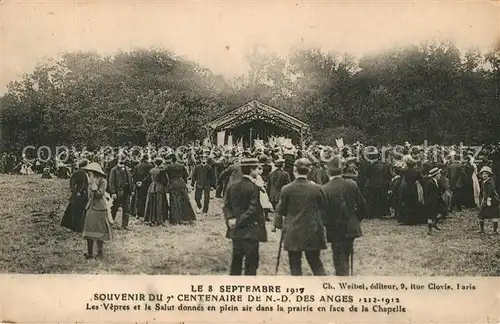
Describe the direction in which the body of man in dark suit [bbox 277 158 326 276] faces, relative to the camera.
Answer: away from the camera

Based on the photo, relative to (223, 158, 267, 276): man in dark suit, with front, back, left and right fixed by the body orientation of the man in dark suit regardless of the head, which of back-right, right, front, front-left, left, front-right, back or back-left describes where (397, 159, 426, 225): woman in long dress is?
front

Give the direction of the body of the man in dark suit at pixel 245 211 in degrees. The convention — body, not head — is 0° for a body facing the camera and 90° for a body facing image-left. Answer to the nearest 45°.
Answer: approximately 225°

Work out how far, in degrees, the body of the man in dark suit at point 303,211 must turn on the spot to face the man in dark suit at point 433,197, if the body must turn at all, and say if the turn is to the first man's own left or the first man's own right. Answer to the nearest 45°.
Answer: approximately 45° to the first man's own right

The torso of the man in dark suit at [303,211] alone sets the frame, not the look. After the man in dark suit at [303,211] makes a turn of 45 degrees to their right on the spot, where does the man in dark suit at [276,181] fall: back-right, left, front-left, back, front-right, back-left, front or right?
front-left

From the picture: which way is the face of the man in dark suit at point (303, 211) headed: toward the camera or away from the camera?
away from the camera

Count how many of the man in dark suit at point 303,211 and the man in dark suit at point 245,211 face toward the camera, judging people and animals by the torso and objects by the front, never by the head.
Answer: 0

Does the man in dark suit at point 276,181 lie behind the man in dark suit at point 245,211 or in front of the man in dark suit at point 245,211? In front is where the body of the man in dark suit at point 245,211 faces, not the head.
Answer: in front

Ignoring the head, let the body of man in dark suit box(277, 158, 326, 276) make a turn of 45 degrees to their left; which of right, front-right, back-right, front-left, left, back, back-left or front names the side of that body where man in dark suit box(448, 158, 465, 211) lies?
right

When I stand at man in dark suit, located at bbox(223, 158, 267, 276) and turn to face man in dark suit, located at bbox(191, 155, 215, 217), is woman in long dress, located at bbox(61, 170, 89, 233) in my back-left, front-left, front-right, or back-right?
front-left
